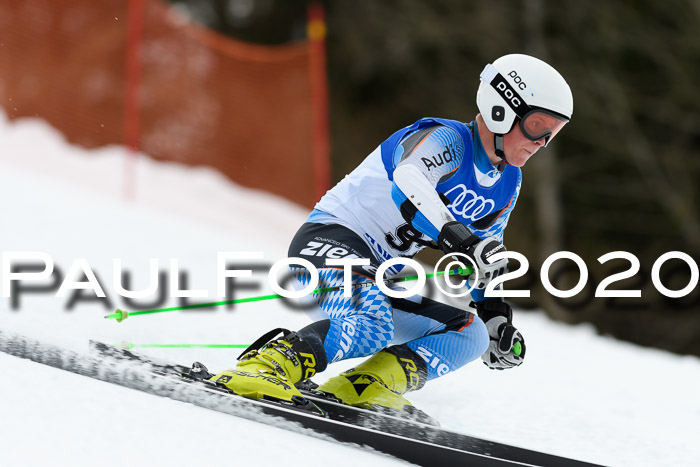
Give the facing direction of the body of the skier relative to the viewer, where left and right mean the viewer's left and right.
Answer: facing the viewer and to the right of the viewer

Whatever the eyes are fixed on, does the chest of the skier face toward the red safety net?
no
